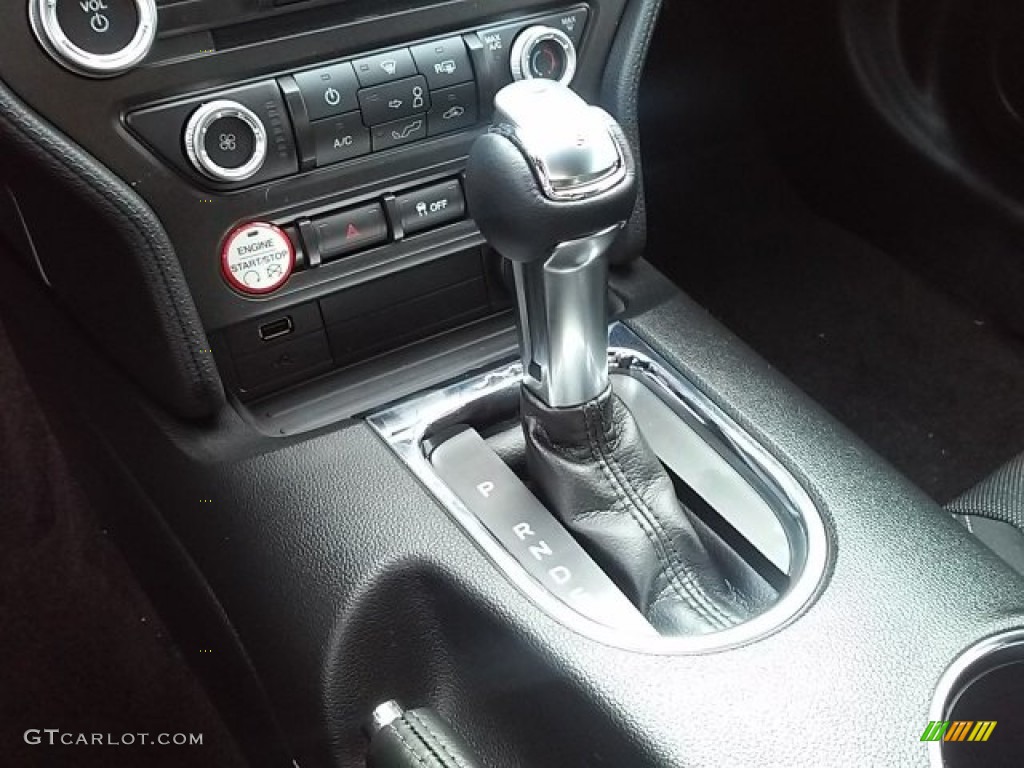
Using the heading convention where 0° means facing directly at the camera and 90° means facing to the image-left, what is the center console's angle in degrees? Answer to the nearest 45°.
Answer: approximately 315°
